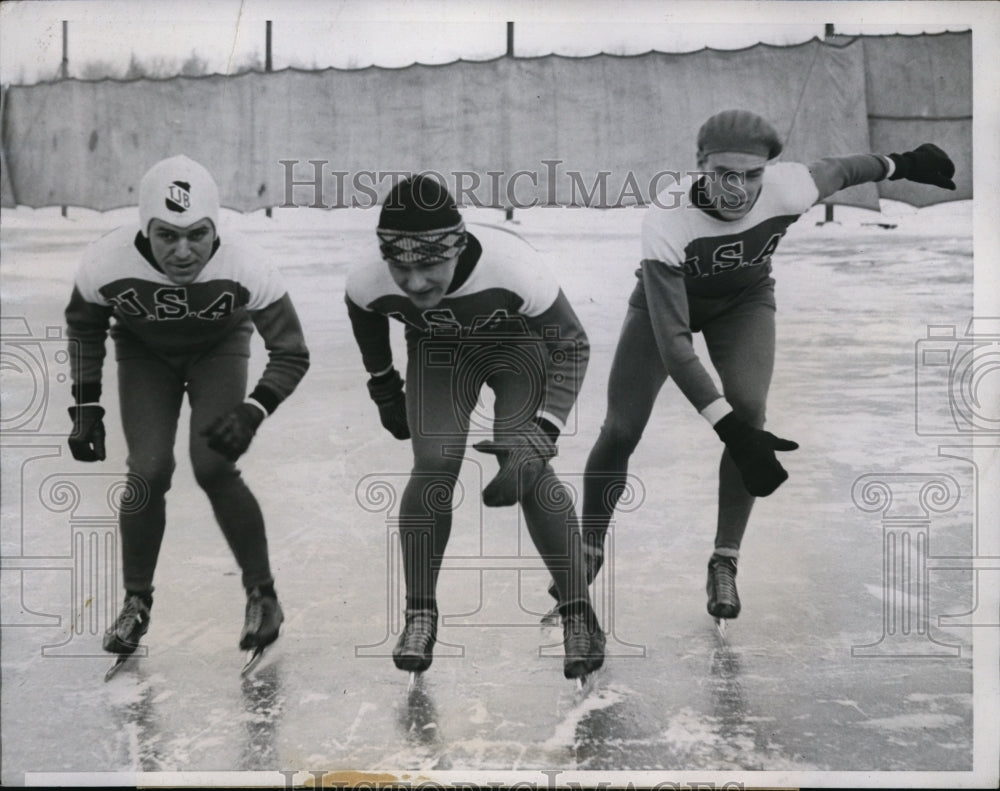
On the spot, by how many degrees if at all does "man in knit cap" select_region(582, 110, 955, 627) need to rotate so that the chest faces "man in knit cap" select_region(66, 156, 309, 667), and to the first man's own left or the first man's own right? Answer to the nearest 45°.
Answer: approximately 90° to the first man's own right

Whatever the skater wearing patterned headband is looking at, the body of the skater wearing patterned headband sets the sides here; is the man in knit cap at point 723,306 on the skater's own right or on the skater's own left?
on the skater's own left

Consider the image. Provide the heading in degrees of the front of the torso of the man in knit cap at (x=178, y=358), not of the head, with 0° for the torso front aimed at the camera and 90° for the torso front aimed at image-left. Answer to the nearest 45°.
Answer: approximately 0°

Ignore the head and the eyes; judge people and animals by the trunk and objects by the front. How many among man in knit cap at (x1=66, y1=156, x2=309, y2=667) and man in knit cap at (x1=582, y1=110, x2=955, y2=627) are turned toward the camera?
2

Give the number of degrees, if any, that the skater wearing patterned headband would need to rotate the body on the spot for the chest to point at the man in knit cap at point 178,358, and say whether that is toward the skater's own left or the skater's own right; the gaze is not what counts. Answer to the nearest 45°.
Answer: approximately 90° to the skater's own right

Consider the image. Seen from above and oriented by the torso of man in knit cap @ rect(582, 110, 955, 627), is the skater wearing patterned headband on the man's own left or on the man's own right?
on the man's own right

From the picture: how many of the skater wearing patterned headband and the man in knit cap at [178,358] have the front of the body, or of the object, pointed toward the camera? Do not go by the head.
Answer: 2

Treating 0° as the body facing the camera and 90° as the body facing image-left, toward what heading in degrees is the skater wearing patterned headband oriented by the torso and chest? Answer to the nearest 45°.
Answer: approximately 0°
